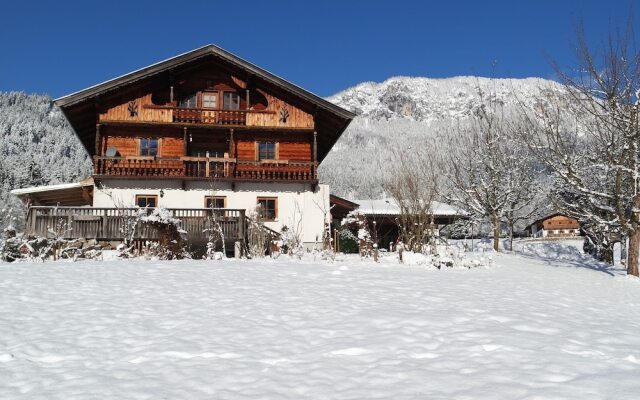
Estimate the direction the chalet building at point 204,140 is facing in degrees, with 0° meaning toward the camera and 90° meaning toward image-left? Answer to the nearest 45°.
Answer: approximately 0°
